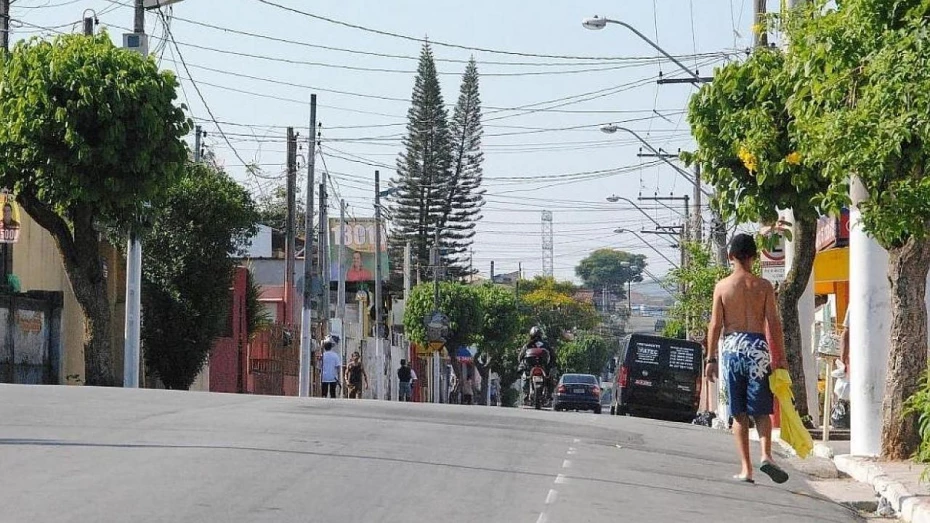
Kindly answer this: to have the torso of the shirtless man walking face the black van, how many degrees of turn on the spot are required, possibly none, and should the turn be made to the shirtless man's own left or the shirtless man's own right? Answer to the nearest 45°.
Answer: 0° — they already face it

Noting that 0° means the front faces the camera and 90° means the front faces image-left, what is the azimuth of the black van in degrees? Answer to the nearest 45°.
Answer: approximately 180°

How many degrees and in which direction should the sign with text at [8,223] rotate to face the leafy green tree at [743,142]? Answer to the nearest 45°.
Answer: approximately 45° to its left

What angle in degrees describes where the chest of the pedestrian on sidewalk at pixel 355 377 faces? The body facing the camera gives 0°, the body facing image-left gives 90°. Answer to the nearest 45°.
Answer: approximately 0°

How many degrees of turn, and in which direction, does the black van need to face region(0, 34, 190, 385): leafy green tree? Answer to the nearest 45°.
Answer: approximately 135° to its left

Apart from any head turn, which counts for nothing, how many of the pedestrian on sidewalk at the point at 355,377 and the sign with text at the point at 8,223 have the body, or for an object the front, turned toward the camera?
2

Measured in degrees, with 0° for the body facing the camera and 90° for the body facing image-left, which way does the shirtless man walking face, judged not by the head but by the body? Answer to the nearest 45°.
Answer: approximately 180°

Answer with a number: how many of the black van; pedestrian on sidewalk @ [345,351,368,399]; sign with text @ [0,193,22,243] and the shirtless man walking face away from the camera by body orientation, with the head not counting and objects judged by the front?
2

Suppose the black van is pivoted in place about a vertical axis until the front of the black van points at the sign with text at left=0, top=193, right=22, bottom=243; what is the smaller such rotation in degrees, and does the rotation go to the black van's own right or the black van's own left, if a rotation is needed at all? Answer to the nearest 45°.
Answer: approximately 135° to the black van's own left

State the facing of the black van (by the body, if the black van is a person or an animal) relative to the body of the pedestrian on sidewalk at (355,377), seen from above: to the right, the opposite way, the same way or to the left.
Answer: the opposite way
